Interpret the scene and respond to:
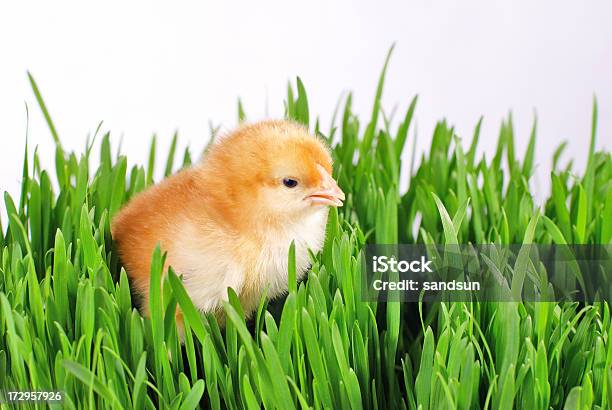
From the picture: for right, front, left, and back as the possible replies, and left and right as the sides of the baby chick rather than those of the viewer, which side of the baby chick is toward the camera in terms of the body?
right
